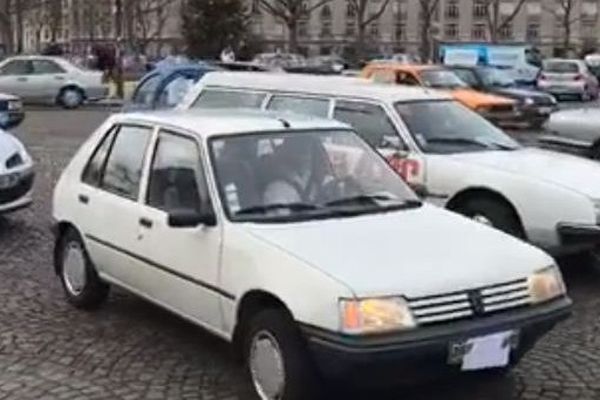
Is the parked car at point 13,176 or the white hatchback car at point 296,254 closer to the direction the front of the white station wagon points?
the white hatchback car

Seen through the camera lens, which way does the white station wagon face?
facing the viewer and to the right of the viewer

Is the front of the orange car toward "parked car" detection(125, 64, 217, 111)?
no

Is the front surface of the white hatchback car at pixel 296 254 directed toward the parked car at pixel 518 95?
no

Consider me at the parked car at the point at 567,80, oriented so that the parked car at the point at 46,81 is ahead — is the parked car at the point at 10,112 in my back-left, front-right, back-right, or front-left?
front-left

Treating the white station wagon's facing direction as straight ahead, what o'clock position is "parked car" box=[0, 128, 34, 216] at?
The parked car is roughly at 5 o'clock from the white station wagon.

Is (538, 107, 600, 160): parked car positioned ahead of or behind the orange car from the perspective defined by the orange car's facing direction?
ahead

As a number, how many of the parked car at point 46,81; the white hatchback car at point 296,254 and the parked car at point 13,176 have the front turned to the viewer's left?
1

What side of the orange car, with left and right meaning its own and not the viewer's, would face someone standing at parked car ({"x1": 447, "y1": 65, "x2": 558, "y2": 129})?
left

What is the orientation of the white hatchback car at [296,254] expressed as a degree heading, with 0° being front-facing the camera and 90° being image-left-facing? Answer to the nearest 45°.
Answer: approximately 315°

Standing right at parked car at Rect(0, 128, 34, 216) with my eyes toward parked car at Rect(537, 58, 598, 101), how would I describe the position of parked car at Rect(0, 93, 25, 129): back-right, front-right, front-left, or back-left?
front-left

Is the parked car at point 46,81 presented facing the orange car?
no

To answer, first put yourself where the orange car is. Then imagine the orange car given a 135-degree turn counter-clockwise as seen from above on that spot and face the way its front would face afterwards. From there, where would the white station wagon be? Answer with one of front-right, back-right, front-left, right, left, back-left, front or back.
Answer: back

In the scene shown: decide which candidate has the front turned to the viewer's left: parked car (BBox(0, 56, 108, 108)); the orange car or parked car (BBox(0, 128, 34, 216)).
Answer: parked car (BBox(0, 56, 108, 108))

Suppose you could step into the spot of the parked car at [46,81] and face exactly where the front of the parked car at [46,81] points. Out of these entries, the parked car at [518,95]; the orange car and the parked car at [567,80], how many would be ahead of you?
0

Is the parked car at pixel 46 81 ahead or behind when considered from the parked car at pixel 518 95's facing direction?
behind

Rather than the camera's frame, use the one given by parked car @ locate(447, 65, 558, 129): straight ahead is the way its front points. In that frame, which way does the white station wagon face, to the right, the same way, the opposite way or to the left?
the same way

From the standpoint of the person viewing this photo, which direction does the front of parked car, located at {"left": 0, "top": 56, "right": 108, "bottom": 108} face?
facing to the left of the viewer

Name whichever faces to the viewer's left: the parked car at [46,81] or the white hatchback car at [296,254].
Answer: the parked car
